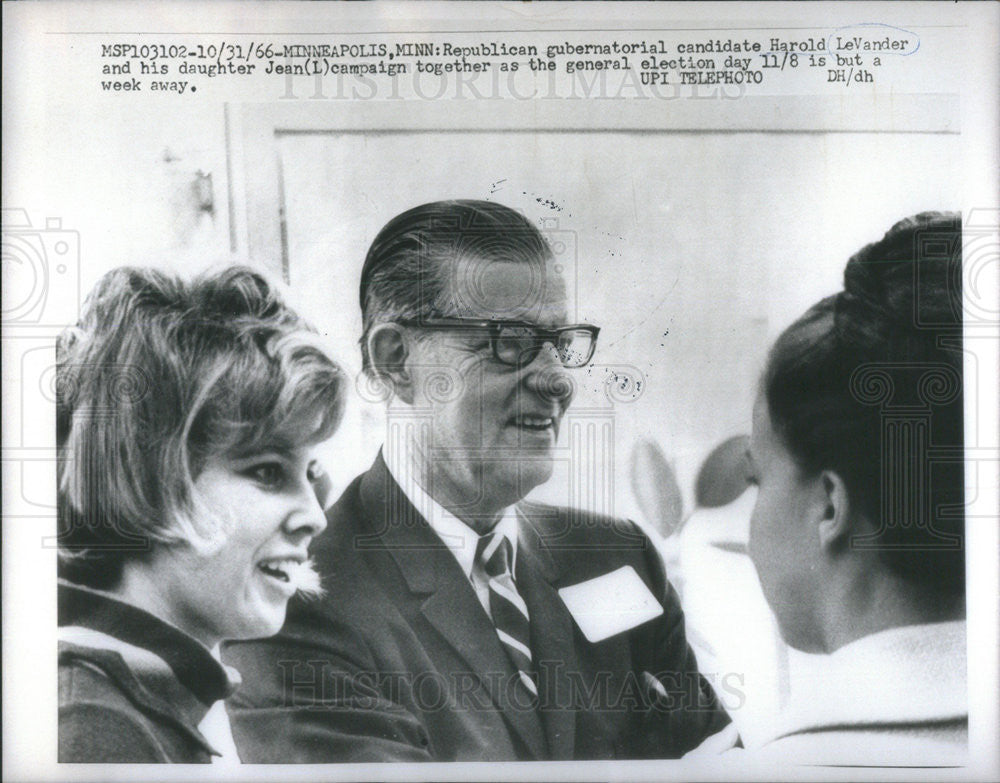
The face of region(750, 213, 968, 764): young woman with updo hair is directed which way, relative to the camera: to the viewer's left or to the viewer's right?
to the viewer's left

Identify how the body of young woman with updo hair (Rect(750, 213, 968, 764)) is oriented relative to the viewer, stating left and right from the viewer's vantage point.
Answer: facing away from the viewer and to the left of the viewer

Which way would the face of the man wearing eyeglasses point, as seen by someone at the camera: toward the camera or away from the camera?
toward the camera

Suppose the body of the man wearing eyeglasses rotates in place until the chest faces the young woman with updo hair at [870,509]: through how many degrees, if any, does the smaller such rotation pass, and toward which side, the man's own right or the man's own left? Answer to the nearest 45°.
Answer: approximately 45° to the man's own left

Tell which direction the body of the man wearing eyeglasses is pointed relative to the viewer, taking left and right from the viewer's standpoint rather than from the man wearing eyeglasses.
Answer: facing the viewer and to the right of the viewer

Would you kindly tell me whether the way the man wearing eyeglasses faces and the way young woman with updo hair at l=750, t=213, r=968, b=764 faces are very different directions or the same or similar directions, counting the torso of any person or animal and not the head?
very different directions
